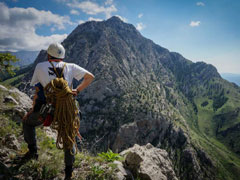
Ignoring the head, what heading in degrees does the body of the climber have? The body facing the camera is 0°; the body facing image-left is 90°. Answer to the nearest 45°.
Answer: approximately 180°

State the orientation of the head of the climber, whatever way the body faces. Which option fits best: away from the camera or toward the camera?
away from the camera
